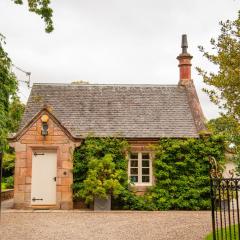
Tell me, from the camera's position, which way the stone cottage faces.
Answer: facing the viewer

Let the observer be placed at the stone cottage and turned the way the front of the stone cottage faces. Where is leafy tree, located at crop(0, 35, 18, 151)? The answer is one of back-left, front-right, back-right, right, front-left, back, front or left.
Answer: right
